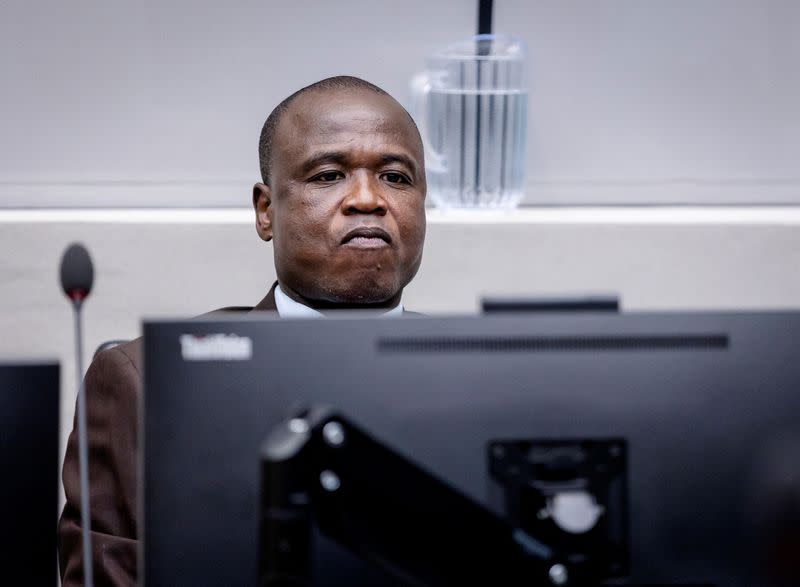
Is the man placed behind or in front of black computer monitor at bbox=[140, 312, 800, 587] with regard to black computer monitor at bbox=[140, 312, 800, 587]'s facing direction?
in front

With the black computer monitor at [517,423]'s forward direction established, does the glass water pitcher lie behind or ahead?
ahead

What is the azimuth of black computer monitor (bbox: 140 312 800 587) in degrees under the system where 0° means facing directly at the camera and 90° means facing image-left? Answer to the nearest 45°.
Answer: approximately 180°
